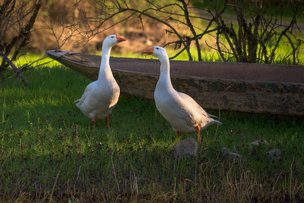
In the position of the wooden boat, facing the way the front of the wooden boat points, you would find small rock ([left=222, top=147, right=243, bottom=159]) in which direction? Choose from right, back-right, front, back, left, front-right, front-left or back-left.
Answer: left

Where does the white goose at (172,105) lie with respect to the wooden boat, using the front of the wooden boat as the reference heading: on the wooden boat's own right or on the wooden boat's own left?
on the wooden boat's own left

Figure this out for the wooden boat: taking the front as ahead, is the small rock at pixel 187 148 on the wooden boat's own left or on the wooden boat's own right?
on the wooden boat's own left

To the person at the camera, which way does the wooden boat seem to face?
facing to the left of the viewer

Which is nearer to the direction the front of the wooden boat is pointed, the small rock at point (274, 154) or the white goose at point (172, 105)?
the white goose
